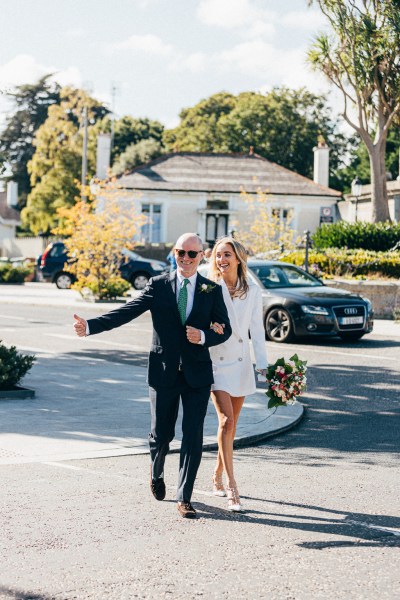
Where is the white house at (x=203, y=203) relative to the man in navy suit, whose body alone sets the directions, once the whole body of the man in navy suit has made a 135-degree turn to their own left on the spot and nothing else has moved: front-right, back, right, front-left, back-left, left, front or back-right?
front-left

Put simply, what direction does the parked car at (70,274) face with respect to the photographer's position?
facing to the right of the viewer

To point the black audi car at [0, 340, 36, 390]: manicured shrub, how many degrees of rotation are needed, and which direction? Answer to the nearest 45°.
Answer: approximately 90° to its right

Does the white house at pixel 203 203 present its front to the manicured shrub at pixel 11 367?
yes

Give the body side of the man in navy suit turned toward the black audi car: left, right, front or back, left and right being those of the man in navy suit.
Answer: back

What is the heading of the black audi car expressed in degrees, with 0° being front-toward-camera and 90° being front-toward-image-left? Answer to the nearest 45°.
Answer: approximately 315°
